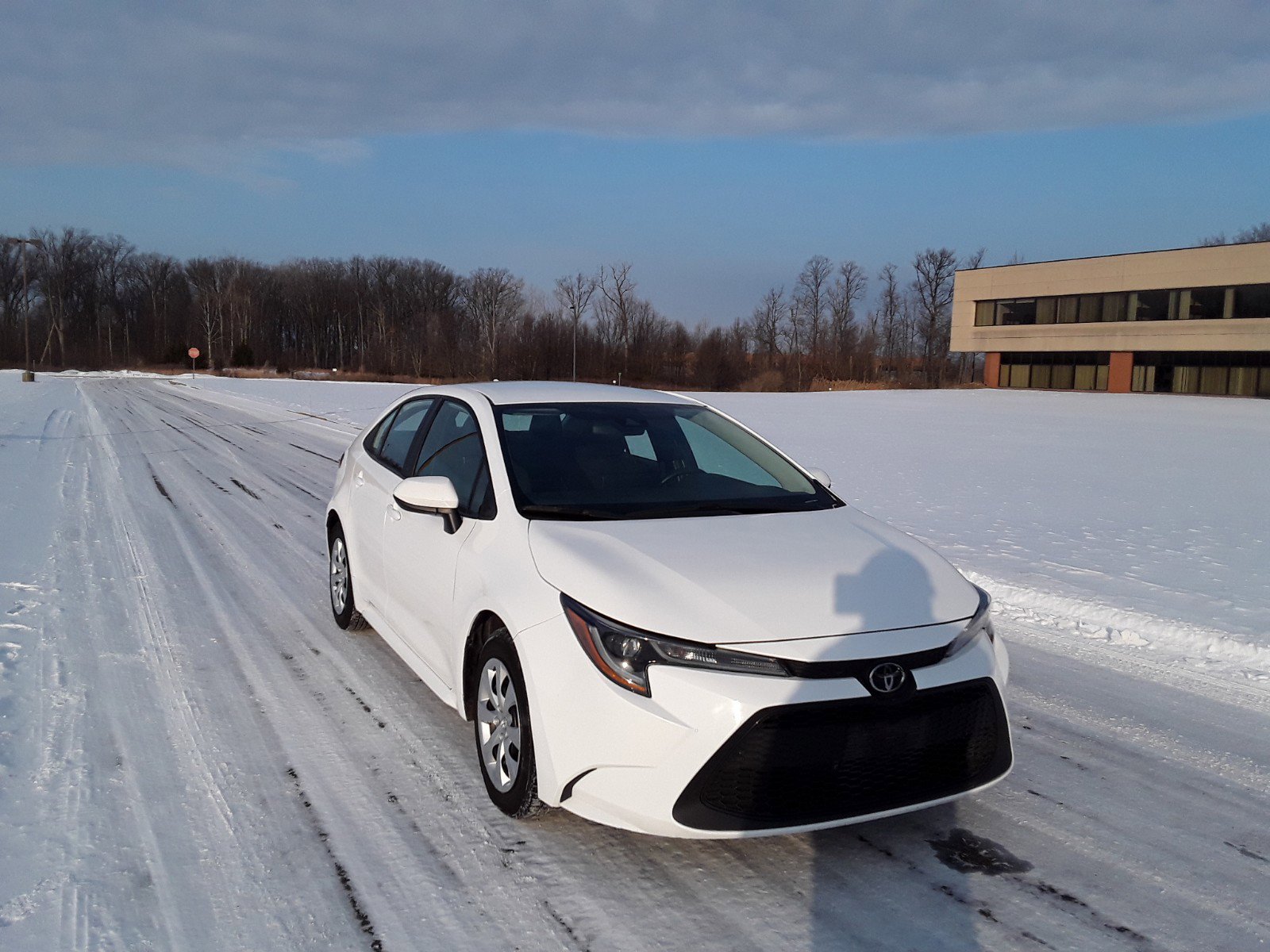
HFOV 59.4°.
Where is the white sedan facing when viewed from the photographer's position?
facing the viewer and to the right of the viewer
